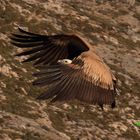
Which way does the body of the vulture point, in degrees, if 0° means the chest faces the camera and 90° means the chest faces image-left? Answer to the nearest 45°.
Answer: approximately 90°
